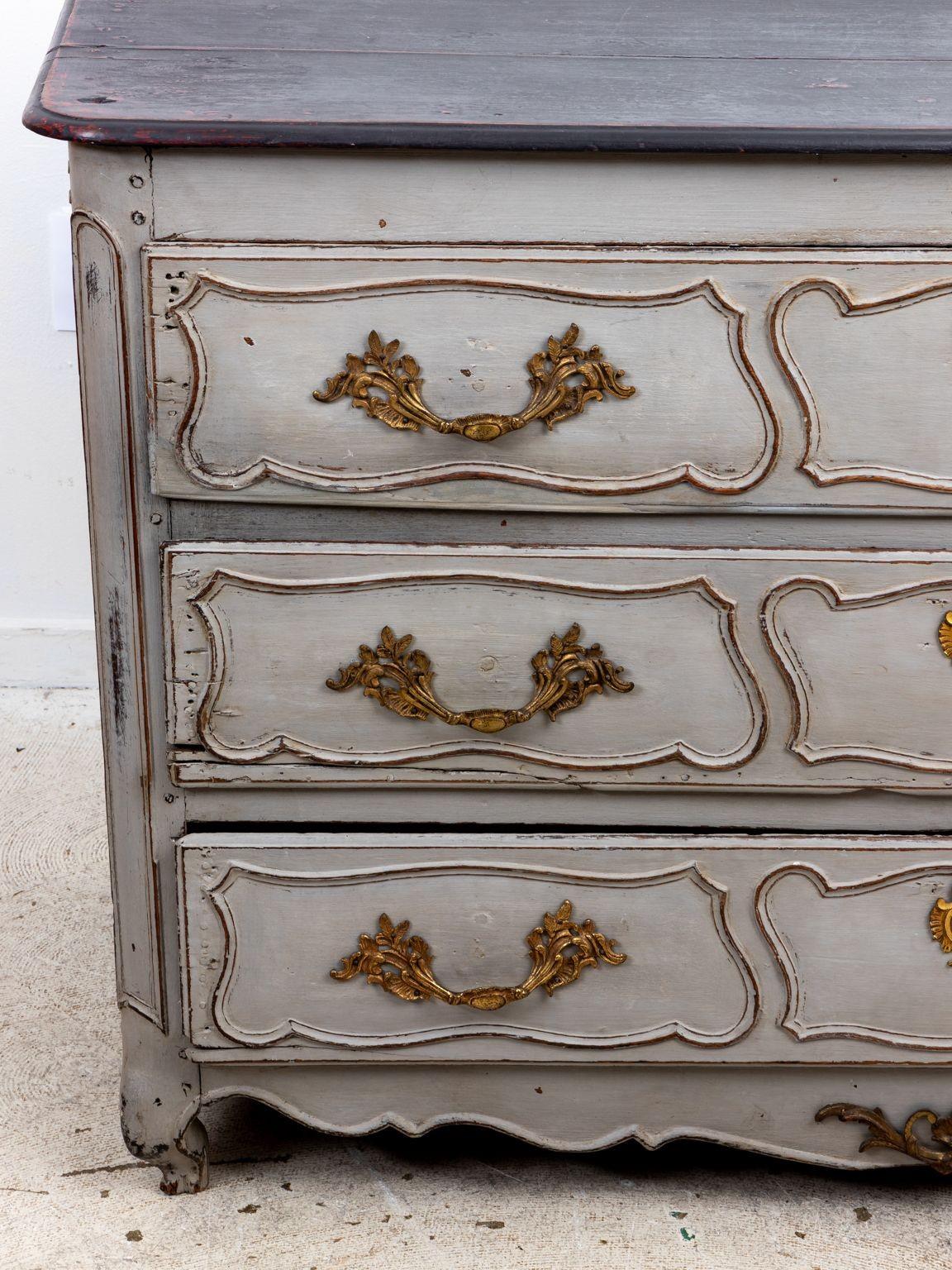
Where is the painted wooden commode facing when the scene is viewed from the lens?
facing the viewer
